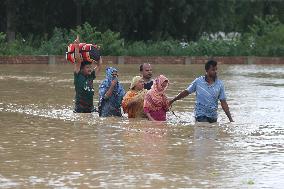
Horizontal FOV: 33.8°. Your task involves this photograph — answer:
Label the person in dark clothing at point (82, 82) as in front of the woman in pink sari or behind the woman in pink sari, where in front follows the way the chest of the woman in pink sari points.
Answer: behind

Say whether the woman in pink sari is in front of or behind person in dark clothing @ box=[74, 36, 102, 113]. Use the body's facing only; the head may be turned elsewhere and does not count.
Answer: in front

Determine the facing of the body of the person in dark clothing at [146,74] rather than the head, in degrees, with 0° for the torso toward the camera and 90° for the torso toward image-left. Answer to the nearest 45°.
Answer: approximately 315°
